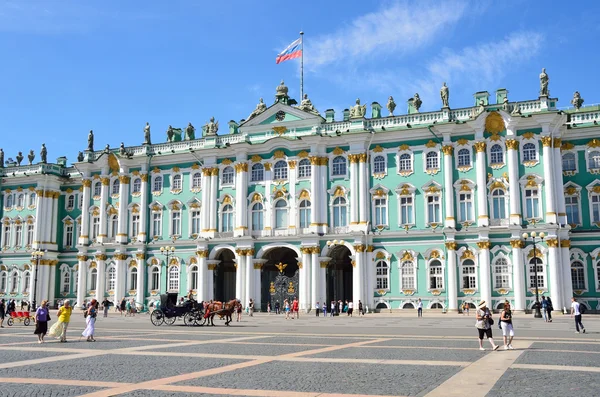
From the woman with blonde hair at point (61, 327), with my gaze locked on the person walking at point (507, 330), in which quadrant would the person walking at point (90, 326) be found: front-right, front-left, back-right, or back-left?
front-left

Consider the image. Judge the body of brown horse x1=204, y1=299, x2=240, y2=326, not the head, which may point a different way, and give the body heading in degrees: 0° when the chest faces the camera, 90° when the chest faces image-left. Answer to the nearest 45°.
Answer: approximately 270°

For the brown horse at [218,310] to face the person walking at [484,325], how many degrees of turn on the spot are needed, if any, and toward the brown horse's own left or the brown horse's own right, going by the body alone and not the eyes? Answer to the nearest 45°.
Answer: approximately 45° to the brown horse's own right

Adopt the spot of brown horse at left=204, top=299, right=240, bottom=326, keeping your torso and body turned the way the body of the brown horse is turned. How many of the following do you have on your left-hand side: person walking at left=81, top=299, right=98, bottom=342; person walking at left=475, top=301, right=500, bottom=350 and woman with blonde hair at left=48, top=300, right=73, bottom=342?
0

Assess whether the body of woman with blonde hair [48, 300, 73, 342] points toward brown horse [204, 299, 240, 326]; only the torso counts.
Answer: no

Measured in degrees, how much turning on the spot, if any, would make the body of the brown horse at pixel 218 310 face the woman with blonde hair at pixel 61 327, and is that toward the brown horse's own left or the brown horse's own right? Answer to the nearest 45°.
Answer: approximately 135° to the brown horse's own right

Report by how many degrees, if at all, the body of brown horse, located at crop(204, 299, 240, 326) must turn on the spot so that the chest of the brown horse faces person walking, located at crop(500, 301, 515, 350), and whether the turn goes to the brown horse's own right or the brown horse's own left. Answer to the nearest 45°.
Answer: approximately 45° to the brown horse's own right

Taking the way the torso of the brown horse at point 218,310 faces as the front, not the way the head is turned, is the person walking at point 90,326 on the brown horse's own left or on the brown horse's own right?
on the brown horse's own right

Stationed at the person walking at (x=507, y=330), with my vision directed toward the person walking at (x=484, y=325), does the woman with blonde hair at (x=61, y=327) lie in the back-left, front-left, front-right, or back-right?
front-right

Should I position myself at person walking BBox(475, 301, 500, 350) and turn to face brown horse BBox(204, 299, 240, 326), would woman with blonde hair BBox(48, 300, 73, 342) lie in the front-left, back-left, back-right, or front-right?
front-left

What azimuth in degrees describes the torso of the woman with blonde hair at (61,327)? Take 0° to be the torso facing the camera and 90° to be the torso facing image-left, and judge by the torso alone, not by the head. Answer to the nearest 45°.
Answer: approximately 315°

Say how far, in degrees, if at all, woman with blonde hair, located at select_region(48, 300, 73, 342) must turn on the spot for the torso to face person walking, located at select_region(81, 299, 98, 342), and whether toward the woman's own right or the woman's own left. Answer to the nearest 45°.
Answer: approximately 45° to the woman's own left

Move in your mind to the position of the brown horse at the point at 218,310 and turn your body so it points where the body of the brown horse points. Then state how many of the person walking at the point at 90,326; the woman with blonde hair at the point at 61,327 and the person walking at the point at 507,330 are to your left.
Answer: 0

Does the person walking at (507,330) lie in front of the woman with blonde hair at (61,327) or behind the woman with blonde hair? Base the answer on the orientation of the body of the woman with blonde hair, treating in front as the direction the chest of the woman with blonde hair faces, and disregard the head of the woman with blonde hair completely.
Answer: in front

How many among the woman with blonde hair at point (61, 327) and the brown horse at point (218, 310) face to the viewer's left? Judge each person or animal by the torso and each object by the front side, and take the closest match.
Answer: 0
